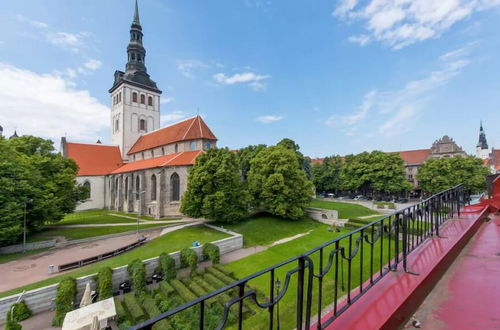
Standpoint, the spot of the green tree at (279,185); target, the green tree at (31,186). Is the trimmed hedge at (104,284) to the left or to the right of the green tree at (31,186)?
left

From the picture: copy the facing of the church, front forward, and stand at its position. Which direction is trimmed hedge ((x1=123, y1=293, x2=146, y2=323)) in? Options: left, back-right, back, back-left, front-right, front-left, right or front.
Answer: back-left

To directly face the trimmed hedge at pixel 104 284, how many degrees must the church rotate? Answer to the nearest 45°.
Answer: approximately 135° to its left

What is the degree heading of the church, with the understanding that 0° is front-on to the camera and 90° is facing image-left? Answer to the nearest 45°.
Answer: approximately 135°

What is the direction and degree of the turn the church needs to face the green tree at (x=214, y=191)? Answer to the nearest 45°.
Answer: approximately 135° to its left

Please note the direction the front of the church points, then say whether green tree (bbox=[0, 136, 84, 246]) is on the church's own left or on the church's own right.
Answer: on the church's own left

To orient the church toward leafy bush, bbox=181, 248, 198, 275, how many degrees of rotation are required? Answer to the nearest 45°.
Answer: approximately 135° to its left

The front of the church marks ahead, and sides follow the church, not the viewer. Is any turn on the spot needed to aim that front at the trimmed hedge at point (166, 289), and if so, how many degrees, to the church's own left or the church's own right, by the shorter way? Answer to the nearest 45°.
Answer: approximately 135° to the church's own left

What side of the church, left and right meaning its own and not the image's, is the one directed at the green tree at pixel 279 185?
back

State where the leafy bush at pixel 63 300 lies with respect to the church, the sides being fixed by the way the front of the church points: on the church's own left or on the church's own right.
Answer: on the church's own left

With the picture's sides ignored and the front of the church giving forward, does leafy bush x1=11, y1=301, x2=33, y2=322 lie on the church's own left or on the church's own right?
on the church's own left

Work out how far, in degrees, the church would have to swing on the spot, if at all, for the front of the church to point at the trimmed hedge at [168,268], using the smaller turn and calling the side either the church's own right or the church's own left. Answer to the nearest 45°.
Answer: approximately 135° to the church's own left

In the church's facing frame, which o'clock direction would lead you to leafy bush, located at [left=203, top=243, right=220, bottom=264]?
The leafy bush is roughly at 7 o'clock from the church.

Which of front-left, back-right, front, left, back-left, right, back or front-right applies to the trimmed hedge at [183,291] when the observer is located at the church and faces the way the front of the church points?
back-left

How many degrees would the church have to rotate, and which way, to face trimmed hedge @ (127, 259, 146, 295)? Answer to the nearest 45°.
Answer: approximately 135° to its left
